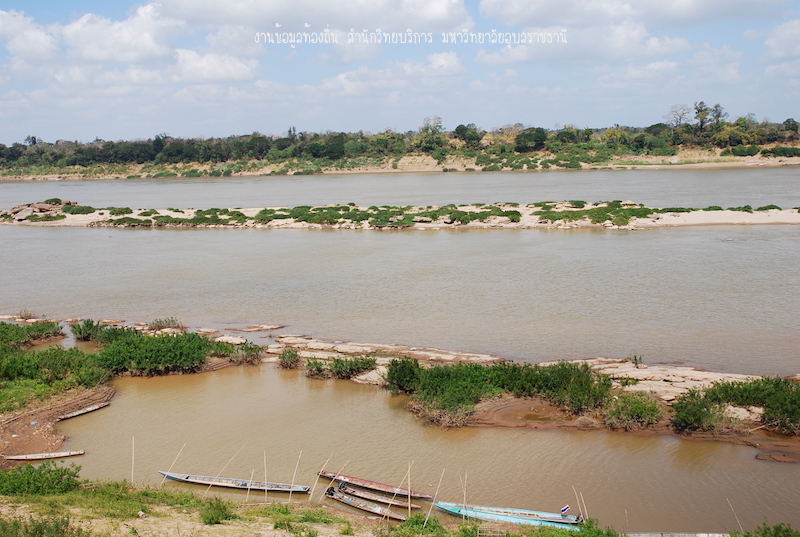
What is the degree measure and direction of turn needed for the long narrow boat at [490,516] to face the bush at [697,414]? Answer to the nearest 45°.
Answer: approximately 135° to its right

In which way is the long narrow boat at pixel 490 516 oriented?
to the viewer's left

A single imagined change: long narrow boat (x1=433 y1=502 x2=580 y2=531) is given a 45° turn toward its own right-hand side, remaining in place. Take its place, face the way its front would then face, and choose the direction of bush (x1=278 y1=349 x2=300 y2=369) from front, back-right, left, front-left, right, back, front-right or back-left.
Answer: front

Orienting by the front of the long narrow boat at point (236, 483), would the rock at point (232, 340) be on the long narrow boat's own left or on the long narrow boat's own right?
on the long narrow boat's own right

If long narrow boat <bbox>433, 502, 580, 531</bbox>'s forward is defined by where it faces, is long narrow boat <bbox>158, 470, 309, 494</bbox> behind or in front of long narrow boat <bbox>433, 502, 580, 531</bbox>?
in front

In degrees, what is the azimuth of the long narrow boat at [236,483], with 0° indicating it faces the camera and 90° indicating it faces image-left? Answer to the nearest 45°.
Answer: approximately 90°

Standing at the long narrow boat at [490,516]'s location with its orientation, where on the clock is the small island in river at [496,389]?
The small island in river is roughly at 3 o'clock from the long narrow boat.

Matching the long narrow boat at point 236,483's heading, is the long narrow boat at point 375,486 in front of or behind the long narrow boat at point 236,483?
behind

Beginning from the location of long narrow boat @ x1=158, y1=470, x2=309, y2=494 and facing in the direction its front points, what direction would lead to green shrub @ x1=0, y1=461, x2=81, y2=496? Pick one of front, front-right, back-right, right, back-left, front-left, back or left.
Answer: front

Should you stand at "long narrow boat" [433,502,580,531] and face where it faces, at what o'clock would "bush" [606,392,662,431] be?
The bush is roughly at 4 o'clock from the long narrow boat.

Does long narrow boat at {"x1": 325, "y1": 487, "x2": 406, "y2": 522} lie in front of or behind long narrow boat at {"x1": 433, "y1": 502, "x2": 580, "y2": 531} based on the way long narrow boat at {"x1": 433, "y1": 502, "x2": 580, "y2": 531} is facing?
in front

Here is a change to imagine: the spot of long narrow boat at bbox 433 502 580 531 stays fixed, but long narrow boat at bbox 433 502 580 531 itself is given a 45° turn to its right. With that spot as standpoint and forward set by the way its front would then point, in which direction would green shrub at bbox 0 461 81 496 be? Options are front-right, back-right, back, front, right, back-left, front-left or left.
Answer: front-left

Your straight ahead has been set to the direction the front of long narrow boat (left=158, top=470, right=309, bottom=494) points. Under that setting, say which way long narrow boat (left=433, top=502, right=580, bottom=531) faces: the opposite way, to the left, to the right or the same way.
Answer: the same way

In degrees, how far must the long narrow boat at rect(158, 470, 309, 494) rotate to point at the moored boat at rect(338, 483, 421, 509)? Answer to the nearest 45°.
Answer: approximately 135° to its left

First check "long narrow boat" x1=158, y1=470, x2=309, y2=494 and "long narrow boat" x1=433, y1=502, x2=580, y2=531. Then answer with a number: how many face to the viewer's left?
2

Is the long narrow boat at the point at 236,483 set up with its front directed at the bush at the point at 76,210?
no
